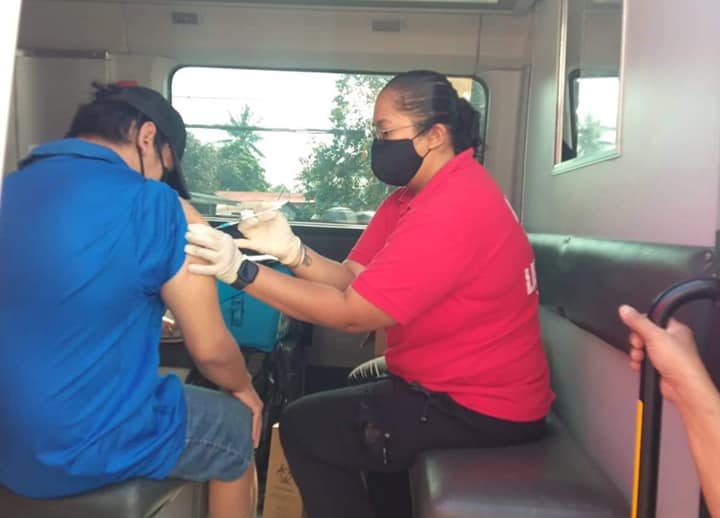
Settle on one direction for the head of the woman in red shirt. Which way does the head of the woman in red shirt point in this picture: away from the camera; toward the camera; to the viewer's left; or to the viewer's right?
to the viewer's left

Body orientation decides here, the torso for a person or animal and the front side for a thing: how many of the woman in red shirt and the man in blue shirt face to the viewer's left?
1

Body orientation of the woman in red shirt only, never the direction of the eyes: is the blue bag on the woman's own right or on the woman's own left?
on the woman's own right

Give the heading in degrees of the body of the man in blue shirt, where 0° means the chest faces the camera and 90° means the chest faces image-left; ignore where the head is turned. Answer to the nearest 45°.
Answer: approximately 225°

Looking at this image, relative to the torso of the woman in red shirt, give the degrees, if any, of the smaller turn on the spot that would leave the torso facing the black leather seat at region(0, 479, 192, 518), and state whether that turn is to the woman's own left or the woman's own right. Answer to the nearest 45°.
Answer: approximately 45° to the woman's own left

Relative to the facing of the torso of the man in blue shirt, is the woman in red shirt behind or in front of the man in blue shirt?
in front

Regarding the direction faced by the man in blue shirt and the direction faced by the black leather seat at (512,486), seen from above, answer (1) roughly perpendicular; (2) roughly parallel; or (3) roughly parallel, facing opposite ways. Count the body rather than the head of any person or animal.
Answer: roughly perpendicular

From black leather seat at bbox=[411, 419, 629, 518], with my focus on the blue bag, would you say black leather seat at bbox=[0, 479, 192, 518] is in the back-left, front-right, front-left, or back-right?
front-left

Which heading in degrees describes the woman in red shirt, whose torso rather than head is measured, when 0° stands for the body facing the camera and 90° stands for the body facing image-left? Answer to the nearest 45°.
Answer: approximately 90°

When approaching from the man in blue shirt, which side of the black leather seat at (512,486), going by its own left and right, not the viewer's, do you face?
front

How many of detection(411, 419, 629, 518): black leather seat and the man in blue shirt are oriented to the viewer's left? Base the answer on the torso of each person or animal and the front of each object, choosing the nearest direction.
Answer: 1

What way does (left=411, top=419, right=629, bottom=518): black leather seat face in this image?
to the viewer's left

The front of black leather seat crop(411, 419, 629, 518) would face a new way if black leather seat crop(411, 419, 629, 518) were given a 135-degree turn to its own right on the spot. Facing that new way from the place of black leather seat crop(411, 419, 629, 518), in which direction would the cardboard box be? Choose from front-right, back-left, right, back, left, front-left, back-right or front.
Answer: left
